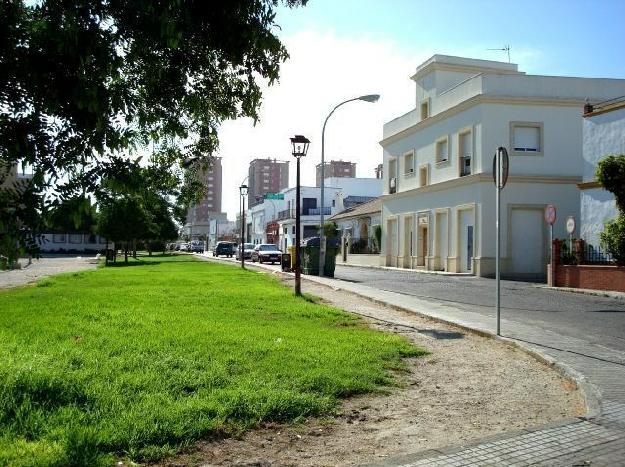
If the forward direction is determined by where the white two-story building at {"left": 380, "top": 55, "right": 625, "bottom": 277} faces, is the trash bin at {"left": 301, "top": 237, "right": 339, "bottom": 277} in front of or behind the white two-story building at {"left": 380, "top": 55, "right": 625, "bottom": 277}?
in front

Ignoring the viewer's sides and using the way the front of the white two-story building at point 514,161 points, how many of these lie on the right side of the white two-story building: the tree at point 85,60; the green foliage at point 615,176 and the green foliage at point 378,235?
1
